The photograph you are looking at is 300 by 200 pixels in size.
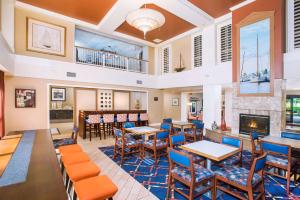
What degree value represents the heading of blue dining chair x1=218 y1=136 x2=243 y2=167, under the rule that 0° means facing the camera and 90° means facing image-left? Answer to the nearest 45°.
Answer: approximately 45°

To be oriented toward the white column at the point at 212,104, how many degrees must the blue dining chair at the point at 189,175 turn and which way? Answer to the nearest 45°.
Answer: approximately 45° to its left

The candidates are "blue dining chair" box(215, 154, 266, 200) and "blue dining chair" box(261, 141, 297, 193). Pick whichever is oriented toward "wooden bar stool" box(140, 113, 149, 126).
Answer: "blue dining chair" box(215, 154, 266, 200)

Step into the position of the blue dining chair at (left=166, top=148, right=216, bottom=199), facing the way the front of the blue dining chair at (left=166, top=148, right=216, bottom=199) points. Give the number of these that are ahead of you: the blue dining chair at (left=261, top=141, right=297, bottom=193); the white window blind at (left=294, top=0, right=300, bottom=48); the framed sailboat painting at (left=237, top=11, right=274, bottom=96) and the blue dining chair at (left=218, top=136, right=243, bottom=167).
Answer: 4

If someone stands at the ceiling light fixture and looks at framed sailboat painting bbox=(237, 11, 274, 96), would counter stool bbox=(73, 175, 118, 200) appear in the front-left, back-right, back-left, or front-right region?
back-right

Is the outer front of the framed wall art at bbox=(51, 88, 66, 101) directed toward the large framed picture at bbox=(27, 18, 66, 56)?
yes

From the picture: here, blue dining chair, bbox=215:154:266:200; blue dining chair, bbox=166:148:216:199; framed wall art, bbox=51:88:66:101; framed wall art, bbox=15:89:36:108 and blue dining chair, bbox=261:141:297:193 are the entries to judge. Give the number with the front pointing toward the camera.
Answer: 2

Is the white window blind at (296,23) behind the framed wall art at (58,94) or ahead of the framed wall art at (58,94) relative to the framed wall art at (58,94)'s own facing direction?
ahead
